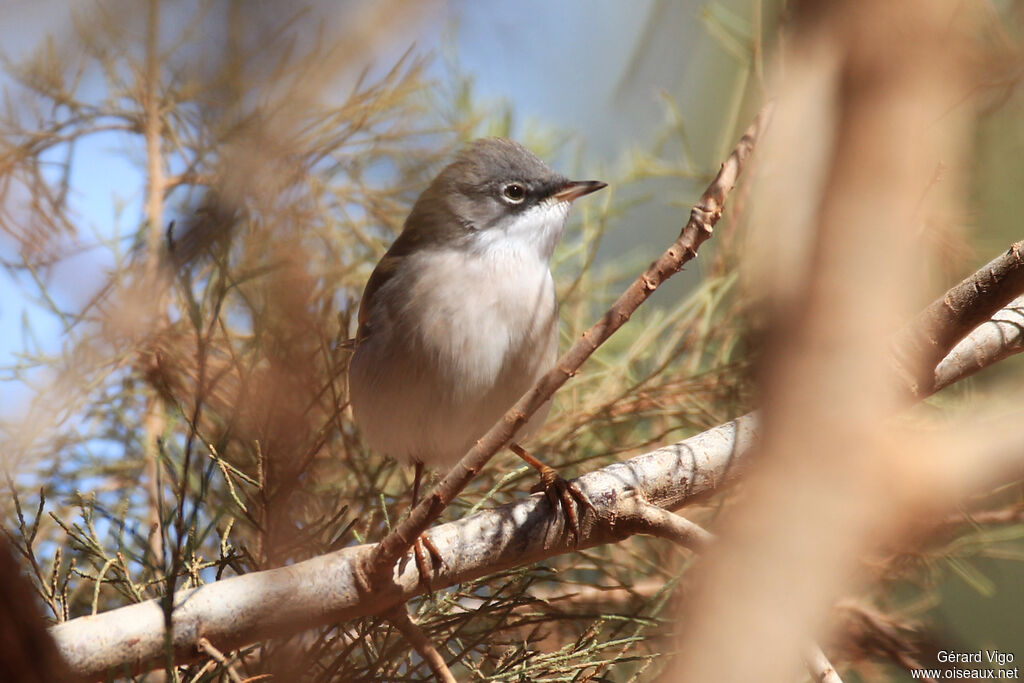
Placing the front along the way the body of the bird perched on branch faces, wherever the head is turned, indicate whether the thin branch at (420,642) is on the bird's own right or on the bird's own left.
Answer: on the bird's own right

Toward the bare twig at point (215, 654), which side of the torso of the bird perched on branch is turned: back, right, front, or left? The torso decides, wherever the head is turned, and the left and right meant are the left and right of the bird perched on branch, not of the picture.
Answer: right

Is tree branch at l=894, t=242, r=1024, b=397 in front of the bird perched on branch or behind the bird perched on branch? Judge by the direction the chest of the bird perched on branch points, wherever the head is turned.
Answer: in front

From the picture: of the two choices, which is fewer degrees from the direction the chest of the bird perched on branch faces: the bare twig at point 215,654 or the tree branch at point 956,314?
the tree branch

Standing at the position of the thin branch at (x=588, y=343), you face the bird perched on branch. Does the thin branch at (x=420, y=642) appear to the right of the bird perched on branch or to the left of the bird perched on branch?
left

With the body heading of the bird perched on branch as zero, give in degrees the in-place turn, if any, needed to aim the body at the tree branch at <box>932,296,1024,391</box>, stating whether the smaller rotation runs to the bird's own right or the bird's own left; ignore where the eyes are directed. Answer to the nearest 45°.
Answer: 0° — it already faces it
